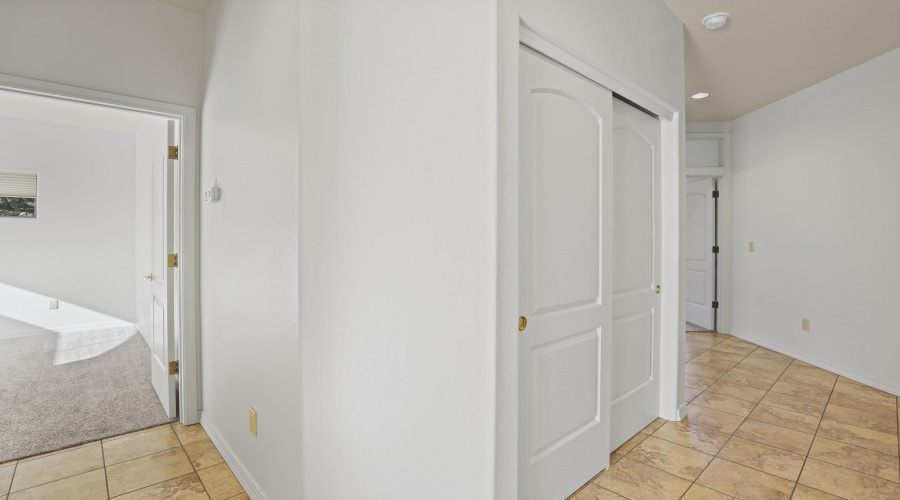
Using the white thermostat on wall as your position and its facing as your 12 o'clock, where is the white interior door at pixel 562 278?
The white interior door is roughly at 9 o'clock from the white thermostat on wall.

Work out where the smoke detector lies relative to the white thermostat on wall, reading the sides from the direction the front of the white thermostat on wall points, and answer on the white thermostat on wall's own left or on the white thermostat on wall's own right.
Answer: on the white thermostat on wall's own left

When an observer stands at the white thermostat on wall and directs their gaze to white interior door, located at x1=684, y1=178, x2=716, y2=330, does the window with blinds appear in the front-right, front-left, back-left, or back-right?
back-left

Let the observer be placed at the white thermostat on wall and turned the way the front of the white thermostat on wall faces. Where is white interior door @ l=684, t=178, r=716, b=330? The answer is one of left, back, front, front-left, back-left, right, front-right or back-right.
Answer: back-left

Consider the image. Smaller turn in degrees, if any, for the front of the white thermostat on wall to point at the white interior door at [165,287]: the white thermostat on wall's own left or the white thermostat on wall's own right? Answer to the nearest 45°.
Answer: approximately 90° to the white thermostat on wall's own right
